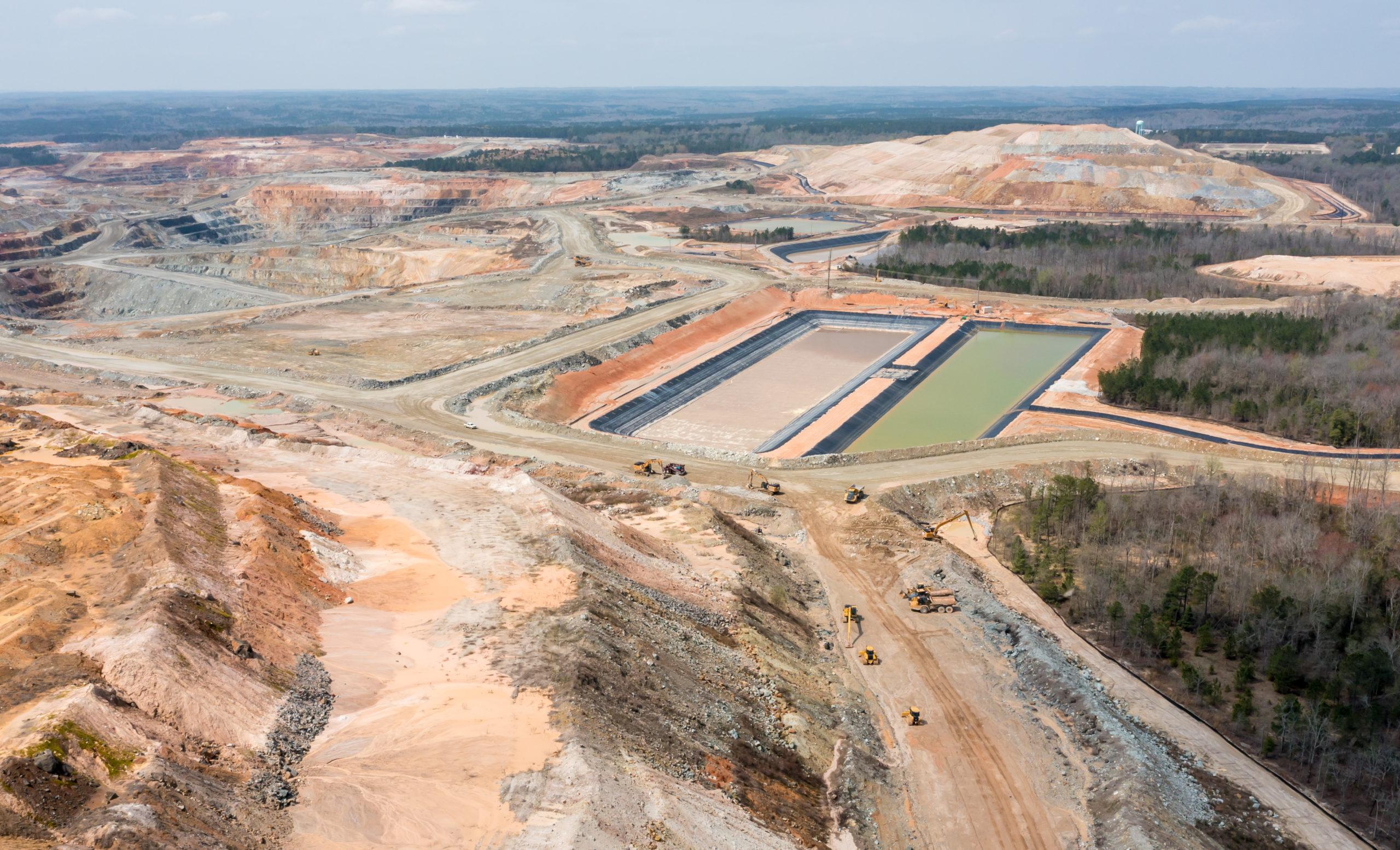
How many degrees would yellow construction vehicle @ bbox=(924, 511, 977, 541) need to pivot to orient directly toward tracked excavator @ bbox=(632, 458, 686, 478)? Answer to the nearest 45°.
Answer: approximately 180°

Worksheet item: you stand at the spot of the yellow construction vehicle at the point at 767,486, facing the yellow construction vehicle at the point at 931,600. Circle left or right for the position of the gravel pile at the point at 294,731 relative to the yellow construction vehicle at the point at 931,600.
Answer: right

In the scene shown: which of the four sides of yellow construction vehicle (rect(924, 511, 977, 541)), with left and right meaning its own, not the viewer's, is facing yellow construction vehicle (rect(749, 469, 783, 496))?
back

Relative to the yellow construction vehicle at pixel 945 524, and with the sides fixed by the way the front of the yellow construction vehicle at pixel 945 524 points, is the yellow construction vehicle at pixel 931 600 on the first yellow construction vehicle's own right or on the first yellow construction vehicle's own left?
on the first yellow construction vehicle's own right

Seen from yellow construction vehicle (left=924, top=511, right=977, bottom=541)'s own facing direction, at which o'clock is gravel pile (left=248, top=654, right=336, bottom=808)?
The gravel pile is roughly at 4 o'clock from the yellow construction vehicle.

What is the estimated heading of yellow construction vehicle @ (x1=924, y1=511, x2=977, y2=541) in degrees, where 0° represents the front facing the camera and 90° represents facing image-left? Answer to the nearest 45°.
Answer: approximately 270°
